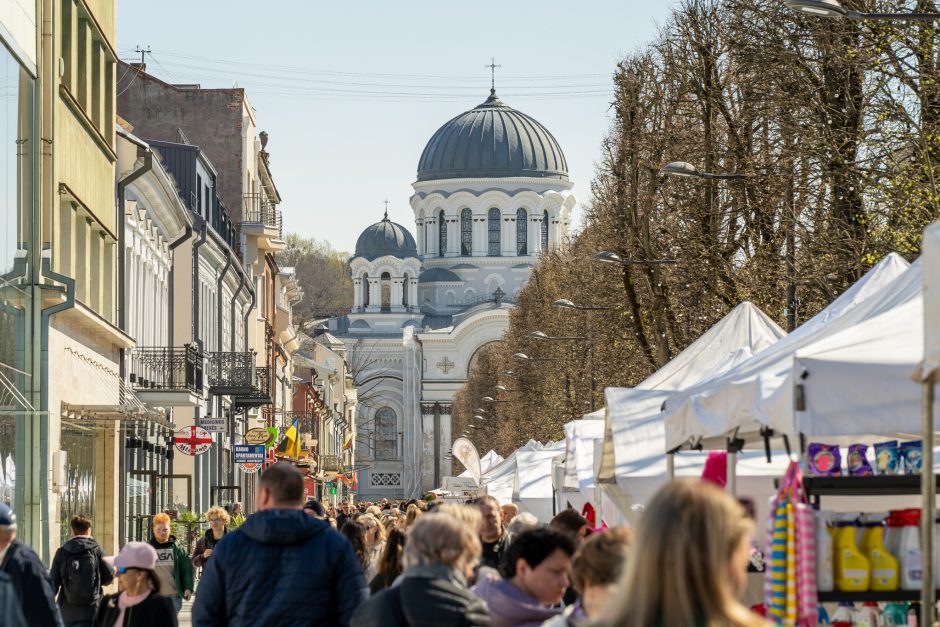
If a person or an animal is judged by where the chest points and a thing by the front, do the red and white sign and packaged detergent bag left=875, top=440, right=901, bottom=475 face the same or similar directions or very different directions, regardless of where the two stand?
same or similar directions

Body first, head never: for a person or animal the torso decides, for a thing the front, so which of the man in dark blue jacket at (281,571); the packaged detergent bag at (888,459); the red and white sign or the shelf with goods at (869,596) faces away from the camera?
the man in dark blue jacket

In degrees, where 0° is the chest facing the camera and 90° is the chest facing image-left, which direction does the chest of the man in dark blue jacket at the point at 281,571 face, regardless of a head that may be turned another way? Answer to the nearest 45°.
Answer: approximately 180°

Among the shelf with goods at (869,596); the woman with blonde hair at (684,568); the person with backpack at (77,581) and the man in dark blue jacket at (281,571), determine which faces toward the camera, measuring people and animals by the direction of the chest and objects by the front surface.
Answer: the shelf with goods

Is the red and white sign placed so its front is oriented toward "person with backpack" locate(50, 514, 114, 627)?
yes

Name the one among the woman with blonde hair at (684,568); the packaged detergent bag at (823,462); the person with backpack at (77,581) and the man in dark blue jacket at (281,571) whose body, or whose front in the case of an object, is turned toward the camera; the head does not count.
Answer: the packaged detergent bag

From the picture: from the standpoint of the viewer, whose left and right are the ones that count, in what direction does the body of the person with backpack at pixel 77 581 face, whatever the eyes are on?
facing away from the viewer

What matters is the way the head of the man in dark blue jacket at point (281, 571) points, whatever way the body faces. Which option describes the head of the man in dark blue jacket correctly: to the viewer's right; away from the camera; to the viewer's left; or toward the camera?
away from the camera

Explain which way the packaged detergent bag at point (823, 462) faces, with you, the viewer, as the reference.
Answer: facing the viewer

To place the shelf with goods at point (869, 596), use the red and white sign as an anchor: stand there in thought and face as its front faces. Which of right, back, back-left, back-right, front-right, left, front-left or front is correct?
front

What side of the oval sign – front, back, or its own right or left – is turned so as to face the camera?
front

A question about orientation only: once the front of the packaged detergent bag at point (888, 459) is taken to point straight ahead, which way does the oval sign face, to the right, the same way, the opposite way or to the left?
the same way

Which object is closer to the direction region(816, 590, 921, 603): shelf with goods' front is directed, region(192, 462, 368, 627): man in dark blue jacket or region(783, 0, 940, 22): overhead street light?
the man in dark blue jacket

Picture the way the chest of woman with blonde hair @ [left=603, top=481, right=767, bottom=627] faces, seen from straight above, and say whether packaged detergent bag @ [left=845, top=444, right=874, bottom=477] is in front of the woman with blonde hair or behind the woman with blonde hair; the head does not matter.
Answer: in front

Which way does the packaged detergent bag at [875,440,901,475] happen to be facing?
toward the camera

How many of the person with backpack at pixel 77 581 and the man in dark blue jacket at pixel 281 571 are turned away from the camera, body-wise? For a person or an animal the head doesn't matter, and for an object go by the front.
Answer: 2

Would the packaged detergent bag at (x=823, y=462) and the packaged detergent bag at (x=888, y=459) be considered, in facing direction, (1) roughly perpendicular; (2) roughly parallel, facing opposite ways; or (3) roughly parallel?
roughly parallel

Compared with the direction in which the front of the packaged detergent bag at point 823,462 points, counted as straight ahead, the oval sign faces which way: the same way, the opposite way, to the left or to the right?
the same way

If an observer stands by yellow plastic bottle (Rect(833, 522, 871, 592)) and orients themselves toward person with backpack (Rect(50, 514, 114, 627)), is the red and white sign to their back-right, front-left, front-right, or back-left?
front-right

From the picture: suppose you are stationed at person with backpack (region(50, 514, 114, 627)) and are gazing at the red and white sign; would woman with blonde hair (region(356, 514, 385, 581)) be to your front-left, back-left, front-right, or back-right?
front-right
